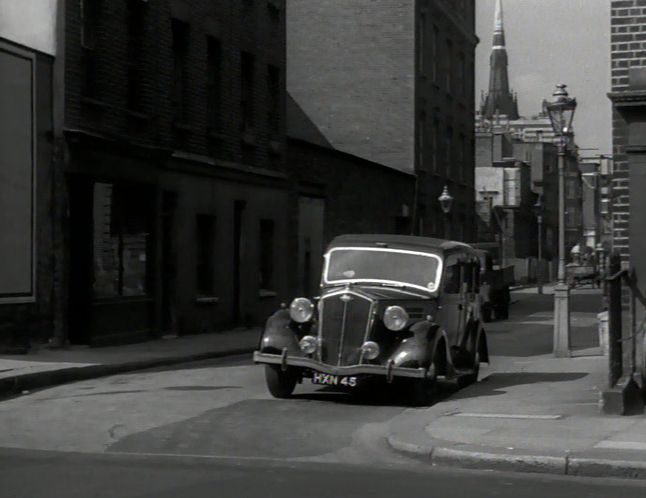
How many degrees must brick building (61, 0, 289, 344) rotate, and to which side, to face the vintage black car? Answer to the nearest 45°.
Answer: approximately 45° to its right

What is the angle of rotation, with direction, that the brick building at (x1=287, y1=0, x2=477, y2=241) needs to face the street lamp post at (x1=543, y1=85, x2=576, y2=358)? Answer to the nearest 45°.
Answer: approximately 90° to its right

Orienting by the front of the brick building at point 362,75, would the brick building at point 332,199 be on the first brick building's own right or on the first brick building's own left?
on the first brick building's own right

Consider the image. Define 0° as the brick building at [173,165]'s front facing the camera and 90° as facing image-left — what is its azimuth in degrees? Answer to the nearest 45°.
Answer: approximately 315°

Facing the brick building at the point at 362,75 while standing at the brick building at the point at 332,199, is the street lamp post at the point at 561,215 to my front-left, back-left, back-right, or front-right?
back-right

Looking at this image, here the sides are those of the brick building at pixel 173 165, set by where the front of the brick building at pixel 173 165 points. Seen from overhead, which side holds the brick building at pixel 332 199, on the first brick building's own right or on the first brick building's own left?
on the first brick building's own left

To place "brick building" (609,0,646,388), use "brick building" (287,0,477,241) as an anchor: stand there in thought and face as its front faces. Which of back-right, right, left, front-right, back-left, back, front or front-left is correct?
right

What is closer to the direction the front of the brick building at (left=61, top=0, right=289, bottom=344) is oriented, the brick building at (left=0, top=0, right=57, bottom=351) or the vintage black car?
the vintage black car

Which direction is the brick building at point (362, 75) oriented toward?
to the viewer's right
